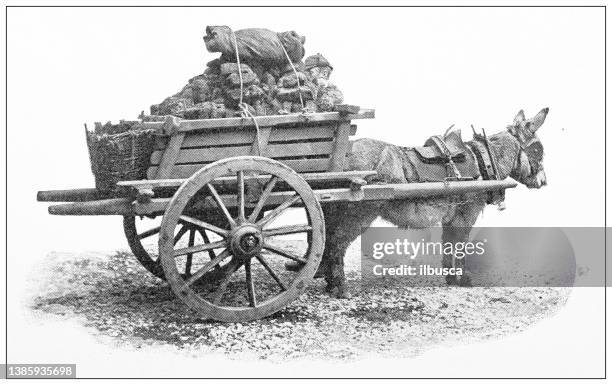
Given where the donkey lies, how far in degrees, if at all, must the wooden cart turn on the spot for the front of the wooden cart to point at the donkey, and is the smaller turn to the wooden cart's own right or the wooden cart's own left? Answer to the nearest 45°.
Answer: approximately 45° to the wooden cart's own left

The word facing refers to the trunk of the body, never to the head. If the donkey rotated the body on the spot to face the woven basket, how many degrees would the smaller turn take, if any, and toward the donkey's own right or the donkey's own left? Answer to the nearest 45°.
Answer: approximately 135° to the donkey's own right

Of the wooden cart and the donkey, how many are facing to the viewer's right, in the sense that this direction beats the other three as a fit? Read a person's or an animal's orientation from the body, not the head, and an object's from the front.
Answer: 2

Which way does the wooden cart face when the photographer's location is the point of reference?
facing to the right of the viewer

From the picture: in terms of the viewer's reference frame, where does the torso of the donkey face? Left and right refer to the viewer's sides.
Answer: facing to the right of the viewer

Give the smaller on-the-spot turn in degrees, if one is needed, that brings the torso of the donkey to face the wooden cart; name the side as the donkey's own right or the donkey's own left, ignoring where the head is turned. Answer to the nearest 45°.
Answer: approximately 135° to the donkey's own right

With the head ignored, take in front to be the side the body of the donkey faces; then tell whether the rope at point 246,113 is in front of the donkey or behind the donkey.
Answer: behind
